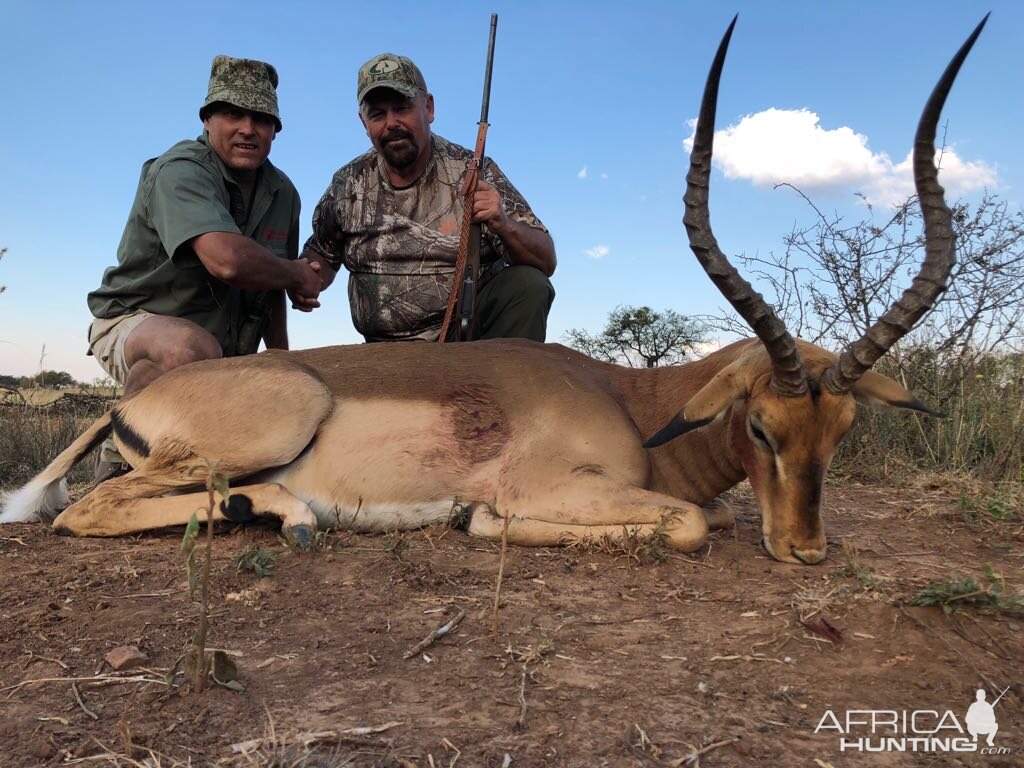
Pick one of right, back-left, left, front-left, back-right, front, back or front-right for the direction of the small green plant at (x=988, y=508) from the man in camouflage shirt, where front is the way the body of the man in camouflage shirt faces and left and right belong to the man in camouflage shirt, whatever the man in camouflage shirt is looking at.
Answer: front-left

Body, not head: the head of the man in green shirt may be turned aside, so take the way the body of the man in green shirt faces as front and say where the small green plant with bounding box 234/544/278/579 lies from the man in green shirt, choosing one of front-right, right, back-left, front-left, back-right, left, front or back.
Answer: front-right

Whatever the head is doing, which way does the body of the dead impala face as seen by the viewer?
to the viewer's right

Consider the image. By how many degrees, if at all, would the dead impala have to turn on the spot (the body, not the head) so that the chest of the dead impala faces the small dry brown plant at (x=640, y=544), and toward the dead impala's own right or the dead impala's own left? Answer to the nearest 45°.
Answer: approximately 45° to the dead impala's own right

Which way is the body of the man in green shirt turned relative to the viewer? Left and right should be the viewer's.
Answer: facing the viewer and to the right of the viewer

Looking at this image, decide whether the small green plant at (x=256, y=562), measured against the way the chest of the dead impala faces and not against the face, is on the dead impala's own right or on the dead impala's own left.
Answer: on the dead impala's own right

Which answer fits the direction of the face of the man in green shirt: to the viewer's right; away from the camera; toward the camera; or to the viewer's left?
toward the camera

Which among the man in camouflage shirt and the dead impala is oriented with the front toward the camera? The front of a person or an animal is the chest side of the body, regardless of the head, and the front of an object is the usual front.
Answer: the man in camouflage shirt

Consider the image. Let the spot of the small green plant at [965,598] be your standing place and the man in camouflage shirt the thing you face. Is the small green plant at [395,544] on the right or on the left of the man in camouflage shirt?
left

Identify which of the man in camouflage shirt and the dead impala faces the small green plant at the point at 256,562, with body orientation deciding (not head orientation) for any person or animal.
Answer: the man in camouflage shirt

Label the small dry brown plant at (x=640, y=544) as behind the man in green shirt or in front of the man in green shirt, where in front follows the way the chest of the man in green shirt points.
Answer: in front

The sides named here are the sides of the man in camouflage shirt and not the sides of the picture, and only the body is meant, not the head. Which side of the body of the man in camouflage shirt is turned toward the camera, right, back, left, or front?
front

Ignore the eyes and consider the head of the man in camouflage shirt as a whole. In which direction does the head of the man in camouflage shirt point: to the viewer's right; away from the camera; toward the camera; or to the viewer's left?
toward the camera

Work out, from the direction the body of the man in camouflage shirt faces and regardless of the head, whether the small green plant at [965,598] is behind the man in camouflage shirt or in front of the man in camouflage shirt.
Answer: in front

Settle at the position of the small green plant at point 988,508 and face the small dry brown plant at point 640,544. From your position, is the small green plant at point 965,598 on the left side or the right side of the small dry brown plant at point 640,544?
left

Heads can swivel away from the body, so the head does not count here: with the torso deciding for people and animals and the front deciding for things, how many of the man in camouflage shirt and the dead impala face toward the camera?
1
